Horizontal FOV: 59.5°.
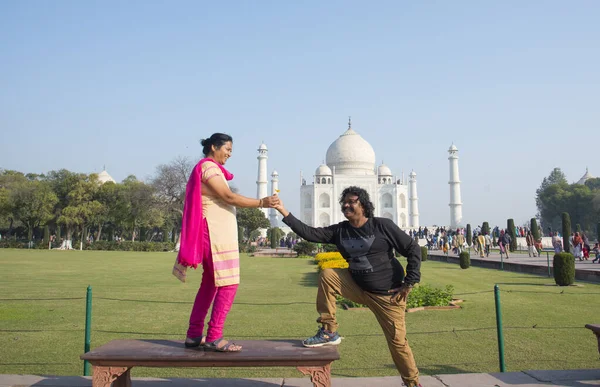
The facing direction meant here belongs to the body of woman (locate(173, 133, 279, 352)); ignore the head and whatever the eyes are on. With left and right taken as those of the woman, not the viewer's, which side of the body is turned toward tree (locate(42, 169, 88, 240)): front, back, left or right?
left

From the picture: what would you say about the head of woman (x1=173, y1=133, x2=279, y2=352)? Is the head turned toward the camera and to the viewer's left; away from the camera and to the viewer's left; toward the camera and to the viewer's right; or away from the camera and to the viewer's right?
toward the camera and to the viewer's right

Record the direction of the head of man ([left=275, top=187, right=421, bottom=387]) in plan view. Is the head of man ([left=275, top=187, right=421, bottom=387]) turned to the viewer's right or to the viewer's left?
to the viewer's left

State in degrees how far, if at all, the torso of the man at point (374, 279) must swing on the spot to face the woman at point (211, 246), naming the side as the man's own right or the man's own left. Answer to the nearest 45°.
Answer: approximately 45° to the man's own right

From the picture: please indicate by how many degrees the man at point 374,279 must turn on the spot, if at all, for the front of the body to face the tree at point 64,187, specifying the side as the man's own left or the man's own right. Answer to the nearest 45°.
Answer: approximately 90° to the man's own right

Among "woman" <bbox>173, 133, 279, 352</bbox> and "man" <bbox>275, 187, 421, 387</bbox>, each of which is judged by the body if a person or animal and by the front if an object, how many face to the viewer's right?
1

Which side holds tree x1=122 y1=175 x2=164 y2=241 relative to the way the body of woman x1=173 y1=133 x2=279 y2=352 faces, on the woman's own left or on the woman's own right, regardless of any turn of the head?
on the woman's own left

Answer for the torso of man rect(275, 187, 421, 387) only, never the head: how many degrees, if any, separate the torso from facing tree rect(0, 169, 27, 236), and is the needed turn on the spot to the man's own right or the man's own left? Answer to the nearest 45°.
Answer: approximately 90° to the man's own right

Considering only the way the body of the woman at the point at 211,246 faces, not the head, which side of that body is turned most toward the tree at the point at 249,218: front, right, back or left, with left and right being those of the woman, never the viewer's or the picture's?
left

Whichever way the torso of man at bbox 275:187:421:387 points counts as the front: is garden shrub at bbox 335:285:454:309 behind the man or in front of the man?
behind

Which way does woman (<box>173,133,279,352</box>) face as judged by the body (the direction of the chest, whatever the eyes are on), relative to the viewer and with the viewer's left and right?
facing to the right of the viewer

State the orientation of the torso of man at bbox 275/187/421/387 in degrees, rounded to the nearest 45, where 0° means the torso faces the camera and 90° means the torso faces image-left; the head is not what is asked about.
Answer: approximately 45°

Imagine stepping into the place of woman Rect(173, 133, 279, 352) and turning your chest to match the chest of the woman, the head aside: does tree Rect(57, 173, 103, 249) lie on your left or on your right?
on your left

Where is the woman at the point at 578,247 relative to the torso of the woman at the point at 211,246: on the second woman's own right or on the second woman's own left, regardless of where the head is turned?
on the second woman's own left
